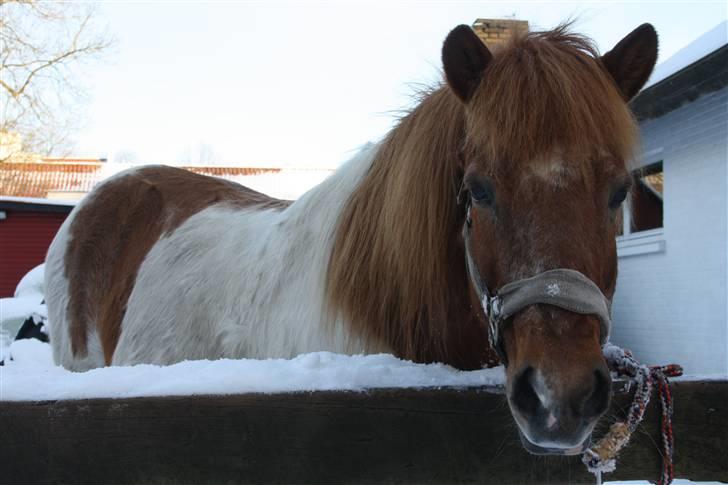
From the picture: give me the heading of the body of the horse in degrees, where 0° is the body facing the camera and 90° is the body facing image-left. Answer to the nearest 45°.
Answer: approximately 315°

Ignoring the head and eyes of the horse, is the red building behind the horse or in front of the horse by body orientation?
behind

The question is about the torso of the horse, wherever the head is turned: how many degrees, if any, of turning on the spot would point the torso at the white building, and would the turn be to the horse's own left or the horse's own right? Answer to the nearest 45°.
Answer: approximately 90° to the horse's own left
